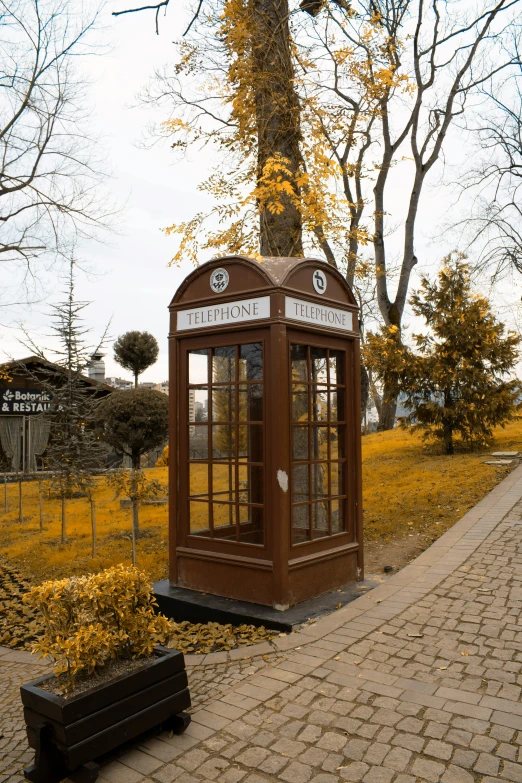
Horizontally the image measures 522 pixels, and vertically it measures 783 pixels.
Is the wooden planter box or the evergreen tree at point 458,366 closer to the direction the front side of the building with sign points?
the wooden planter box

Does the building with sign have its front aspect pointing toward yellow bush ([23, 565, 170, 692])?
yes

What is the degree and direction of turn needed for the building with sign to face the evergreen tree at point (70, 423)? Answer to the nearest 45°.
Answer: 0° — it already faces it

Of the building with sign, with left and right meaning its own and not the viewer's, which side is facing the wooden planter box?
front

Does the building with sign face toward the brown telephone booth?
yes

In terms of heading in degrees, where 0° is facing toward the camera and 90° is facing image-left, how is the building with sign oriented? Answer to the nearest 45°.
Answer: approximately 0°
